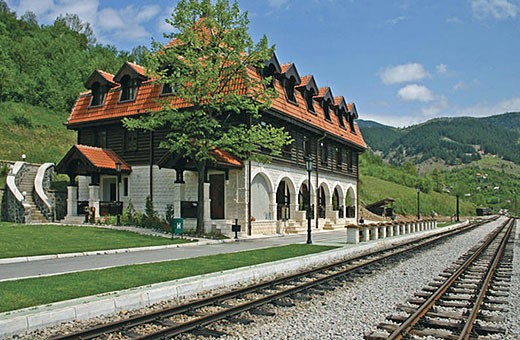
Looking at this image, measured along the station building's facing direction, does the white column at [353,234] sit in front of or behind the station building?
in front

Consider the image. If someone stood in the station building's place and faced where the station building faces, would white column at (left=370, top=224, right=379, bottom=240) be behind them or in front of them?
in front

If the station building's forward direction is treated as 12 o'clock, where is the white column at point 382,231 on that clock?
The white column is roughly at 11 o'clock from the station building.

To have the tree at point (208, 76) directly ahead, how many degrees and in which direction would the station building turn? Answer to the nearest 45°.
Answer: approximately 45° to its right

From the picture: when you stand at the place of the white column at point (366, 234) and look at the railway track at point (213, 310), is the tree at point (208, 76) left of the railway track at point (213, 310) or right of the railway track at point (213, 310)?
right

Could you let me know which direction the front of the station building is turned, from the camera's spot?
facing the viewer and to the right of the viewer

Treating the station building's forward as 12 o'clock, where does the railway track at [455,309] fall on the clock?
The railway track is roughly at 1 o'clock from the station building.

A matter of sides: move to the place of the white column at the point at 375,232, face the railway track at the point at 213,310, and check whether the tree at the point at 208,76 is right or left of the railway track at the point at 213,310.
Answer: right

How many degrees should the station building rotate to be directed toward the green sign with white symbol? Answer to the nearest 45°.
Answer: approximately 45° to its right
